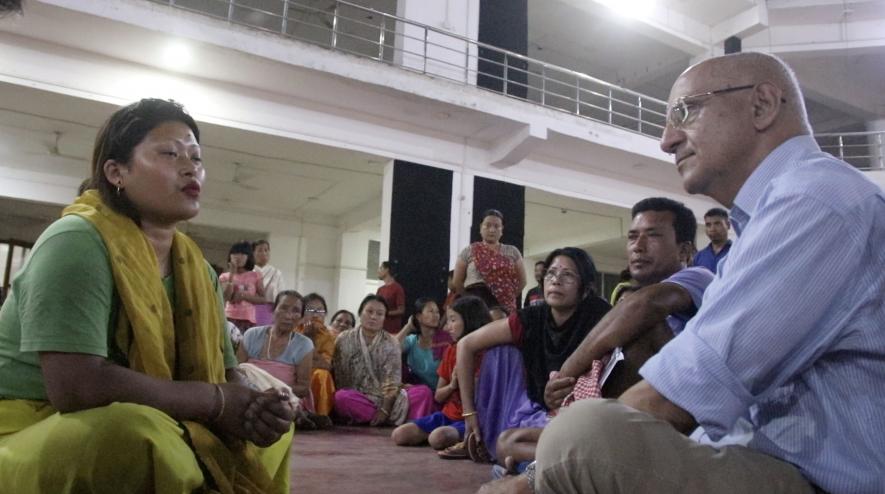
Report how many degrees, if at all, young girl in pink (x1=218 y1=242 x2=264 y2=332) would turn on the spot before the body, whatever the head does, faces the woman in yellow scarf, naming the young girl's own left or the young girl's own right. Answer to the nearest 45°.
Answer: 0° — they already face them

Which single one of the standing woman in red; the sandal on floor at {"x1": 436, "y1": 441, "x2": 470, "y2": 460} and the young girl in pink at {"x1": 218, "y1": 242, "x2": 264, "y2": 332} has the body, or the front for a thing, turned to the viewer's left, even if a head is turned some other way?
the sandal on floor

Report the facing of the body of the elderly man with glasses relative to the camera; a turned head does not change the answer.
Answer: to the viewer's left

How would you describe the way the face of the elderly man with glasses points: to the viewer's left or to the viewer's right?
to the viewer's left

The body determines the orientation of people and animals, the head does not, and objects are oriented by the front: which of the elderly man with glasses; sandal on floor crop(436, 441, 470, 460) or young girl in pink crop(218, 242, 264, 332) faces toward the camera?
the young girl in pink

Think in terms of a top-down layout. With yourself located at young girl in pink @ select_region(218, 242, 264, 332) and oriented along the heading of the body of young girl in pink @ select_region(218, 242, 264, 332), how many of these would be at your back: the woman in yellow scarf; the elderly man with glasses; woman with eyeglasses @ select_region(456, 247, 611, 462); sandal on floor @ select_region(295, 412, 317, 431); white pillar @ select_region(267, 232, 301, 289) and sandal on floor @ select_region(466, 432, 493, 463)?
1

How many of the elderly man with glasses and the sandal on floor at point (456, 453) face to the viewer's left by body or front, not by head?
2

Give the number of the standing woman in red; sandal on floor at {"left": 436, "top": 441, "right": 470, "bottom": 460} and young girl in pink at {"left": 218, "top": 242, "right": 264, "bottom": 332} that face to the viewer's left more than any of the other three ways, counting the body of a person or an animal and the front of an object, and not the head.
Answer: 1

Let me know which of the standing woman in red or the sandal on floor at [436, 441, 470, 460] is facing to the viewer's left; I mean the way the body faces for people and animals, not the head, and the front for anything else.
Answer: the sandal on floor

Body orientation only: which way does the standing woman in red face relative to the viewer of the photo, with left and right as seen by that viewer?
facing the viewer

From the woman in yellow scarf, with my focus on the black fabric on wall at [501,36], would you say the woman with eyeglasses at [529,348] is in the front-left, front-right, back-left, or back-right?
front-right

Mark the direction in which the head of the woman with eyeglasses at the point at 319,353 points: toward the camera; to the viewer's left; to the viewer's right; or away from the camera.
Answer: toward the camera

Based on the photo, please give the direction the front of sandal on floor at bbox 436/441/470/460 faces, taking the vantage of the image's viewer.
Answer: facing to the left of the viewer
